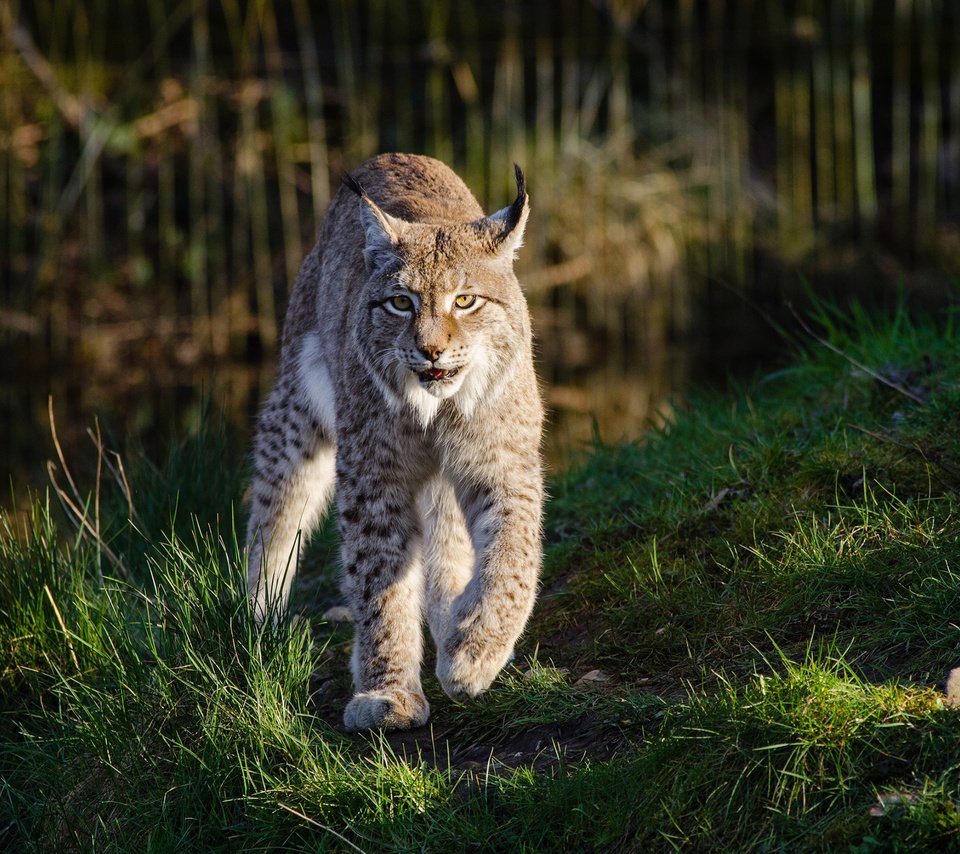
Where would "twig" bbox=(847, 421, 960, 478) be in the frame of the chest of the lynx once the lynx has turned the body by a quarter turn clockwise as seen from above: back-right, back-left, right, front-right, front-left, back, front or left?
back

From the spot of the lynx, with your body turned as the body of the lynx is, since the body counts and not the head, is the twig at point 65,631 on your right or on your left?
on your right

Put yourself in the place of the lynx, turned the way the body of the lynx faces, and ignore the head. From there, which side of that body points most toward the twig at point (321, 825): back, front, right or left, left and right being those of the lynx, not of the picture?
front

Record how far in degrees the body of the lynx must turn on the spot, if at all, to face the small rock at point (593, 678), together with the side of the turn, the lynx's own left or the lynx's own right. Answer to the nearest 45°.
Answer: approximately 45° to the lynx's own left

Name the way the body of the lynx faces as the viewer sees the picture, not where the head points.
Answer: toward the camera
